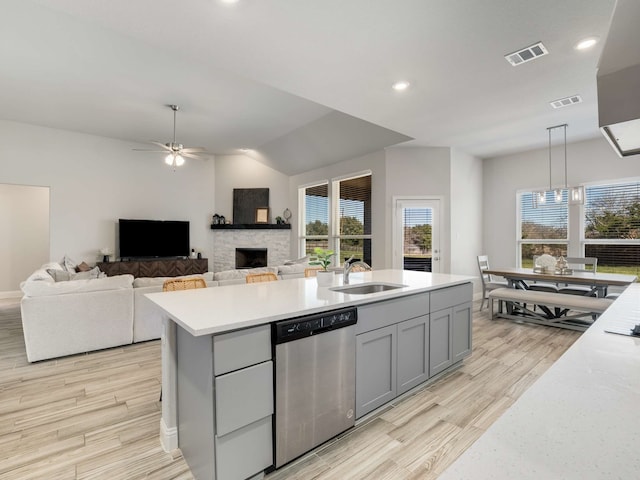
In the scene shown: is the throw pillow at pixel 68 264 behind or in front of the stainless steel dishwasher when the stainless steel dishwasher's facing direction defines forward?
behind

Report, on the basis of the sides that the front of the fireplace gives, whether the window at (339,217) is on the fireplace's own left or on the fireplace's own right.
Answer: on the fireplace's own left

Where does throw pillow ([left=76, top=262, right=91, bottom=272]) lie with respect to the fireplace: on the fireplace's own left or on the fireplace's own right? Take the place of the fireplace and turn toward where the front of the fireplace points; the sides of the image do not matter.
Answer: on the fireplace's own right

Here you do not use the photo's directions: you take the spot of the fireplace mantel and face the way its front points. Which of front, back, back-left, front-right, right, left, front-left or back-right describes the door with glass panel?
front-left

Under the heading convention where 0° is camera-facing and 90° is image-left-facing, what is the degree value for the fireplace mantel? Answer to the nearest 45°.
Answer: approximately 0°

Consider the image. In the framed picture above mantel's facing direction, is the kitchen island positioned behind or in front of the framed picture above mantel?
in front

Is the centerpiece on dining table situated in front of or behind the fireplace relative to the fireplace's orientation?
in front

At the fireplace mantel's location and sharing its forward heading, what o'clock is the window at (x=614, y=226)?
The window is roughly at 10 o'clock from the fireplace mantel.

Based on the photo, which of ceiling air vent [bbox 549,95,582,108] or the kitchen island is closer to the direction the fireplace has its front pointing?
the kitchen island

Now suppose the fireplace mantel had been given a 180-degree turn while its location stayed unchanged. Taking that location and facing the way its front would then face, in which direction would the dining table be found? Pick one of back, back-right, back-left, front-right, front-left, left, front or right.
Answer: back-right

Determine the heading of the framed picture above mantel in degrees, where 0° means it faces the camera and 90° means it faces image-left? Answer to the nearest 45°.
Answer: approximately 0°
